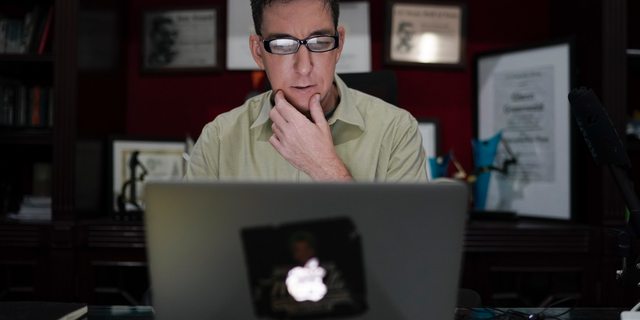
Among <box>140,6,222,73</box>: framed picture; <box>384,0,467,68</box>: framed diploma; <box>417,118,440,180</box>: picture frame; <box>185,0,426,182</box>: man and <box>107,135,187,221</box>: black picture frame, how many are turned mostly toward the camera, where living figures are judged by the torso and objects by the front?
5

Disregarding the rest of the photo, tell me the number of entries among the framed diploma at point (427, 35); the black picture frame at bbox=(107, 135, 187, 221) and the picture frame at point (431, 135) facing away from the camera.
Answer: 0

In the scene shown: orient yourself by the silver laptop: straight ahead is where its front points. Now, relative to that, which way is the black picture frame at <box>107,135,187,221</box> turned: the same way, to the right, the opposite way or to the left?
the opposite way

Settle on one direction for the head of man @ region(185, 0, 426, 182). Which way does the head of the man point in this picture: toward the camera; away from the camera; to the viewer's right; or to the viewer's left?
toward the camera

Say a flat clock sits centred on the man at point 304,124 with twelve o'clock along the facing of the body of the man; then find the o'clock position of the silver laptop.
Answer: The silver laptop is roughly at 12 o'clock from the man.

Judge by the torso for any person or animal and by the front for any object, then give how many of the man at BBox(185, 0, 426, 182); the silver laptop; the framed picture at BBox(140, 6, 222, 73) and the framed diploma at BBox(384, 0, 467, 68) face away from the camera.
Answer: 1

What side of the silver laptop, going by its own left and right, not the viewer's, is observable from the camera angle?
back

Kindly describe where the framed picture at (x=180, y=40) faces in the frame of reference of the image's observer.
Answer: facing the viewer

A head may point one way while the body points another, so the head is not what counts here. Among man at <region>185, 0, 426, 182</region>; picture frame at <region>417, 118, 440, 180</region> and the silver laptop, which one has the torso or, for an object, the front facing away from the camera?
the silver laptop

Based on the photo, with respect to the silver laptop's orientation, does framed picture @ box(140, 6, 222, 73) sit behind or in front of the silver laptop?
in front

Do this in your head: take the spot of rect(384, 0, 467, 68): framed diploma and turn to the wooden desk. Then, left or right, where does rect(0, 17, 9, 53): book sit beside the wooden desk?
right

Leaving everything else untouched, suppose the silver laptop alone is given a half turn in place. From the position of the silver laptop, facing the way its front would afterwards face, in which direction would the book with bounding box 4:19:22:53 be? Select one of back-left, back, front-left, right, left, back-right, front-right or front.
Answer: back-right

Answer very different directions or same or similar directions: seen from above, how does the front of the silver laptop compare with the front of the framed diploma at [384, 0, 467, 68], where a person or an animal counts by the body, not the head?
very different directions

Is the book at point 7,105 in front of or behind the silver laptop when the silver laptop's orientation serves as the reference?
in front

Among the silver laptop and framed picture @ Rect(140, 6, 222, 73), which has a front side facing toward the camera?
the framed picture

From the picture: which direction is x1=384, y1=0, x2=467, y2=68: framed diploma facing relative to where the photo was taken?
toward the camera

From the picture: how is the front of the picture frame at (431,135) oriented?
toward the camera
